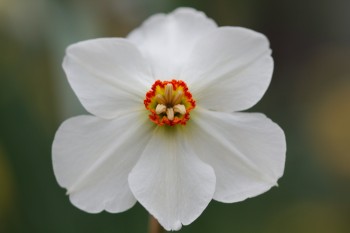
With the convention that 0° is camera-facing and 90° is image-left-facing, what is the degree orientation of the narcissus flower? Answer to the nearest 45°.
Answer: approximately 0°
